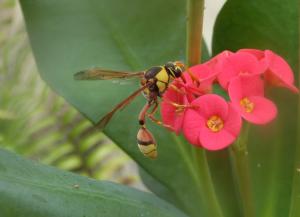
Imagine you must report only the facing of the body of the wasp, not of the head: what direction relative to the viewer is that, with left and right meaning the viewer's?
facing to the right of the viewer
